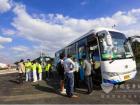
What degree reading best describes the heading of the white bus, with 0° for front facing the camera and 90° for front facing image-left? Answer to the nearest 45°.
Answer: approximately 315°
